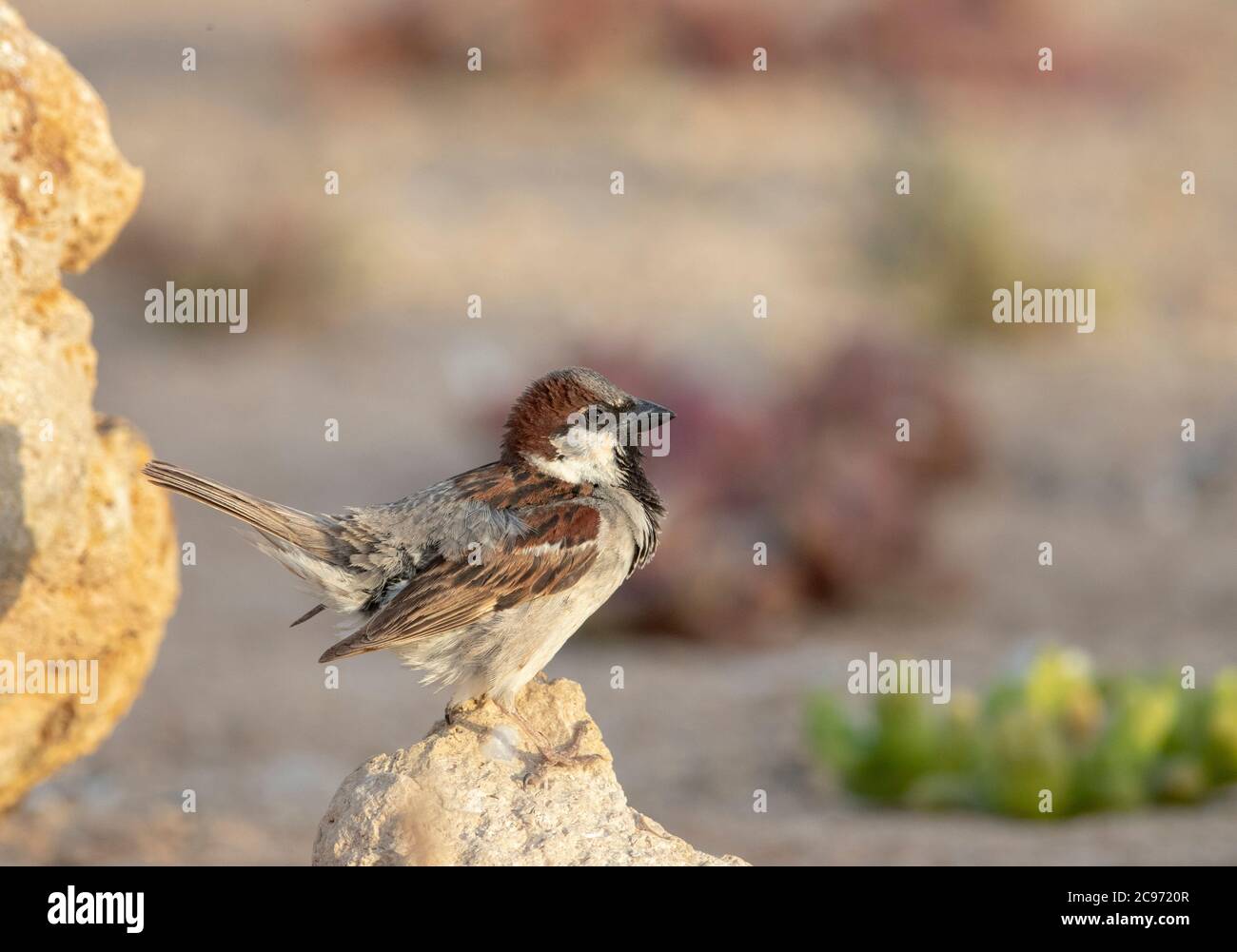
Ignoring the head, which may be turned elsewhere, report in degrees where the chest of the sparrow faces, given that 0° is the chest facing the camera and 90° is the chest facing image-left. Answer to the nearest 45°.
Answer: approximately 270°

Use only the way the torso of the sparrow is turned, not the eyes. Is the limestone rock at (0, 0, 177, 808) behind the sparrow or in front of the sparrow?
behind
